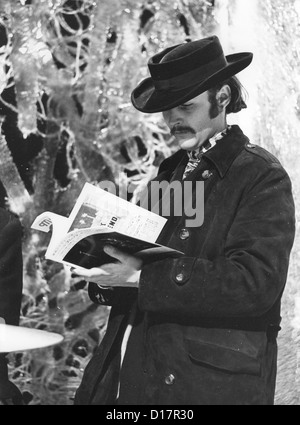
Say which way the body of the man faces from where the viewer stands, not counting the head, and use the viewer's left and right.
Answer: facing the viewer and to the left of the viewer

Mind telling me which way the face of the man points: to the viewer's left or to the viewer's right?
to the viewer's left
